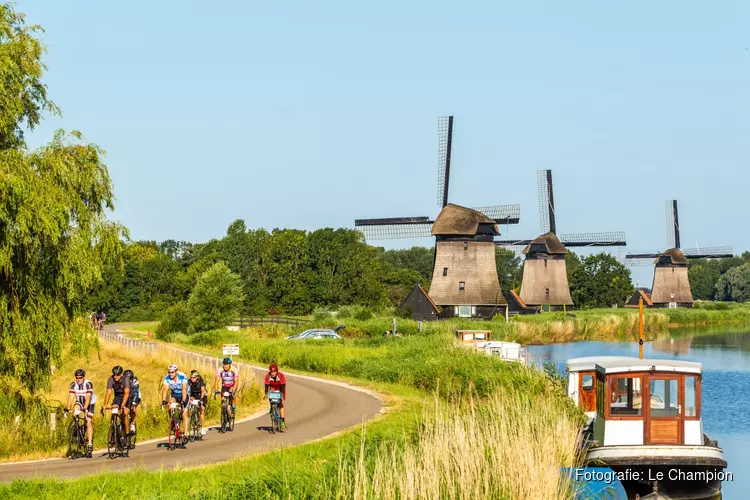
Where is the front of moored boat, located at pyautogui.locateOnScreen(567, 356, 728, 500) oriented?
away from the camera

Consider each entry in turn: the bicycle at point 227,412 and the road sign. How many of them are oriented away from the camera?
0

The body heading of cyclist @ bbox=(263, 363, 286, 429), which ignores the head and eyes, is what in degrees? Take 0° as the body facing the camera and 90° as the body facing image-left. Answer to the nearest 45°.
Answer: approximately 0°

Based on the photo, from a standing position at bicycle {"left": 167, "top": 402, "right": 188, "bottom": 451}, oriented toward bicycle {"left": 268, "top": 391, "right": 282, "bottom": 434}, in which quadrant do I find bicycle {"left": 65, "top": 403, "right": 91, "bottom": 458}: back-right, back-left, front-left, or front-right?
back-left
